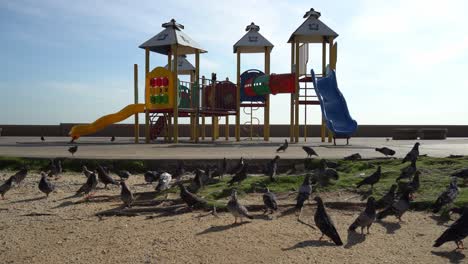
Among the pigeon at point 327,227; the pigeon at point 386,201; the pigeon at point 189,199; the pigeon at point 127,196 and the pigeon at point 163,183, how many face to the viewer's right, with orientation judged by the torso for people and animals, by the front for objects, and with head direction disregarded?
2

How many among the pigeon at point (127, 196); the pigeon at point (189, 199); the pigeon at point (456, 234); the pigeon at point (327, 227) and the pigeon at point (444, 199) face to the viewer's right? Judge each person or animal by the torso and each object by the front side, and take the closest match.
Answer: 2

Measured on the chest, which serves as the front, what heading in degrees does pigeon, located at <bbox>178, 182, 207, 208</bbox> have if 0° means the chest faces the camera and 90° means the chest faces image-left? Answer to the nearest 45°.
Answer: approximately 90°

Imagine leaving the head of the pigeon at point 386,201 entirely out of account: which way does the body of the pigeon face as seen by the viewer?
to the viewer's right

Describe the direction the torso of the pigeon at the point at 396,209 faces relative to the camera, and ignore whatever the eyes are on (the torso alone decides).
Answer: to the viewer's right

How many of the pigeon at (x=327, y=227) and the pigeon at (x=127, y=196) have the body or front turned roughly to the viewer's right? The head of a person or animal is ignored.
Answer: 0
